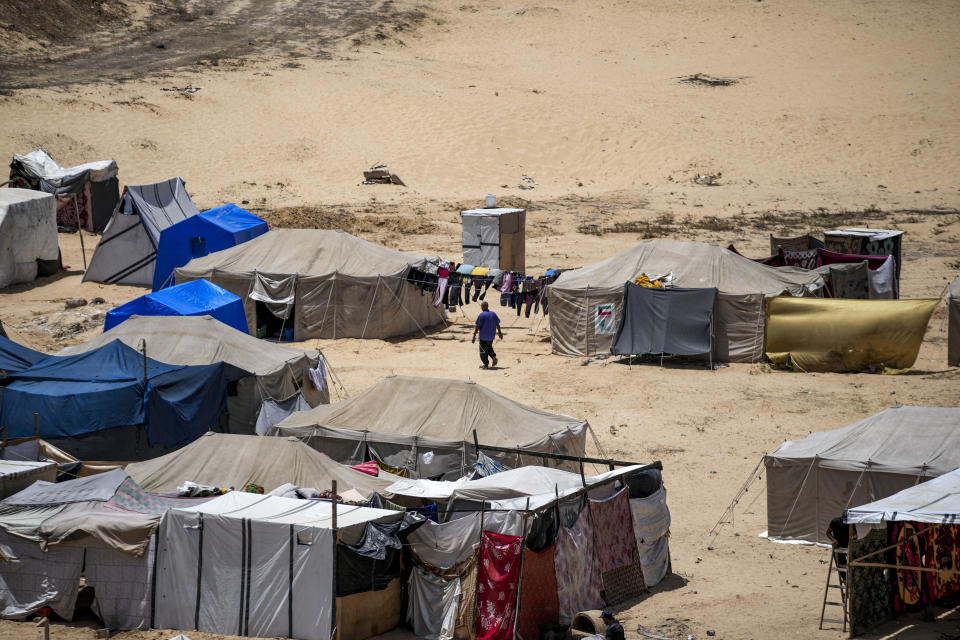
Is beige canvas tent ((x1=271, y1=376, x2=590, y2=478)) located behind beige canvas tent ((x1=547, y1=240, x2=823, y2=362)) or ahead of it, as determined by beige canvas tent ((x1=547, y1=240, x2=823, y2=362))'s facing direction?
ahead

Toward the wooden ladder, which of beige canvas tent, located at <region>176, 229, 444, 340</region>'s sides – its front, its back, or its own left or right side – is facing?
front

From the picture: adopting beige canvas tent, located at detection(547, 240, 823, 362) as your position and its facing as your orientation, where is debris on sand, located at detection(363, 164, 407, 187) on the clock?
The debris on sand is roughly at 5 o'clock from the beige canvas tent.

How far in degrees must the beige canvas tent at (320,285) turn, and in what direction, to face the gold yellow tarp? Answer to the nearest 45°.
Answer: approximately 45° to its left

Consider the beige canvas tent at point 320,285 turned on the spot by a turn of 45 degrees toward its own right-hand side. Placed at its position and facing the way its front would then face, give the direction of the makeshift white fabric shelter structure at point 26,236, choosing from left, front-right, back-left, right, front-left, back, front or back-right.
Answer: right

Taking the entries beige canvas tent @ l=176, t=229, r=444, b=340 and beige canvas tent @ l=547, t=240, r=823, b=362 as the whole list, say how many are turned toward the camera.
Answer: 2

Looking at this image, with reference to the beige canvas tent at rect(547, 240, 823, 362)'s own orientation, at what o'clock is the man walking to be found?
The man walking is roughly at 2 o'clock from the beige canvas tent.

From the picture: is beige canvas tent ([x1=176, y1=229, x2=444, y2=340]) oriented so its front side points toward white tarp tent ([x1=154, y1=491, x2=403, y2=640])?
yes

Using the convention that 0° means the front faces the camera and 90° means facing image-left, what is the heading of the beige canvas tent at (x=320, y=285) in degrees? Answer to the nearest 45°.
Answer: approximately 0°

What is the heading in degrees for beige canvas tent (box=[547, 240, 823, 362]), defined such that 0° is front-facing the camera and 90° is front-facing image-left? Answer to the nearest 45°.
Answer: approximately 0°

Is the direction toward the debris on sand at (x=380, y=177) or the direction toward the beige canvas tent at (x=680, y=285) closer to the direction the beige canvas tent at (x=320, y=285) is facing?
the beige canvas tent

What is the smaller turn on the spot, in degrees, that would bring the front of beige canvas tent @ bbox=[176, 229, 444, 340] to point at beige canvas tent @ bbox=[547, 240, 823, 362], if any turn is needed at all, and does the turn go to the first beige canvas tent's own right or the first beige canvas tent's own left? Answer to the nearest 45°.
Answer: approximately 90° to the first beige canvas tent's own left

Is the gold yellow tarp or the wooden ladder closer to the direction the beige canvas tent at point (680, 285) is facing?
the wooden ladder
